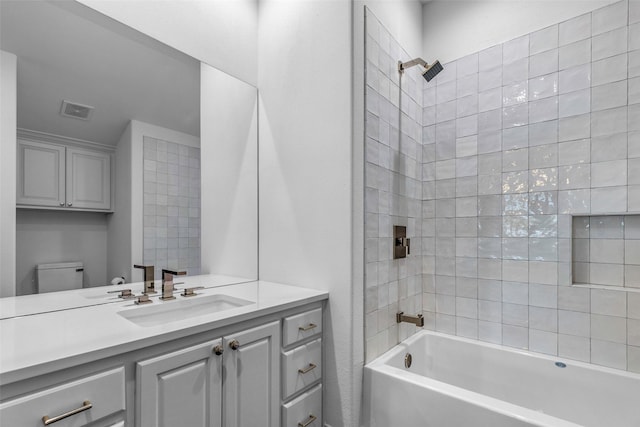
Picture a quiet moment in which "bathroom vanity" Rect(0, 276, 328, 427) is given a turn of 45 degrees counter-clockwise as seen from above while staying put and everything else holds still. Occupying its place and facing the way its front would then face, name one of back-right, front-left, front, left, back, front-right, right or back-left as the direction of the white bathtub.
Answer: front

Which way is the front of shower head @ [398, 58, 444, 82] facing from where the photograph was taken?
facing the viewer and to the right of the viewer

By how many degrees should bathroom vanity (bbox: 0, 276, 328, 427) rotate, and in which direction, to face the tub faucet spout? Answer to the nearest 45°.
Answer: approximately 45° to its left

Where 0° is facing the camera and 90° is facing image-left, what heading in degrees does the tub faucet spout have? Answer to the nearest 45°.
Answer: approximately 315°

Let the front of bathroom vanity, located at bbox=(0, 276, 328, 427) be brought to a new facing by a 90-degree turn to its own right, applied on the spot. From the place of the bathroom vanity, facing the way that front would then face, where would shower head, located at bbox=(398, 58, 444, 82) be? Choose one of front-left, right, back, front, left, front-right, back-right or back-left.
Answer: back-left

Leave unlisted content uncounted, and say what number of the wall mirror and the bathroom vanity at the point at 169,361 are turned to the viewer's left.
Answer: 0

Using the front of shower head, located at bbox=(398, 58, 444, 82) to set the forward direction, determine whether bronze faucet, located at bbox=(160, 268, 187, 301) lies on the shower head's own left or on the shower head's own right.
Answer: on the shower head's own right

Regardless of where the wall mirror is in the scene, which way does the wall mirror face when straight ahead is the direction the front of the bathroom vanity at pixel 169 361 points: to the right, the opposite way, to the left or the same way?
the same way

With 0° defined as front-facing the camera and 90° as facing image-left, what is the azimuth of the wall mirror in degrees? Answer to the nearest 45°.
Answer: approximately 315°

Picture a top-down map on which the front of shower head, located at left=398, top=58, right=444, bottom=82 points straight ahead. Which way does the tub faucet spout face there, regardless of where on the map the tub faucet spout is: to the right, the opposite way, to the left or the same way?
the same way
